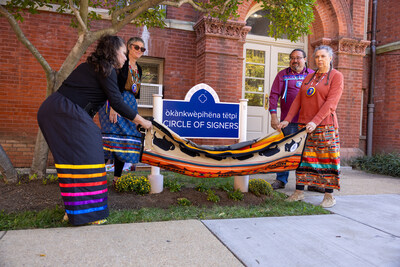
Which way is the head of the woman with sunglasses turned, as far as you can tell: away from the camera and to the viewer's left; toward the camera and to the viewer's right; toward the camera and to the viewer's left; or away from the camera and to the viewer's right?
toward the camera and to the viewer's right

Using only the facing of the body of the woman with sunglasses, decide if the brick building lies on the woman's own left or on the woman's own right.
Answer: on the woman's own left

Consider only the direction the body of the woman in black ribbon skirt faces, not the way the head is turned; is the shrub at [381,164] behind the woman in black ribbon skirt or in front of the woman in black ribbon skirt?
in front

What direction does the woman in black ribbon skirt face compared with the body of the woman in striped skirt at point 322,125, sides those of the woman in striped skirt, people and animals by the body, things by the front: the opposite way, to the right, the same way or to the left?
the opposite way

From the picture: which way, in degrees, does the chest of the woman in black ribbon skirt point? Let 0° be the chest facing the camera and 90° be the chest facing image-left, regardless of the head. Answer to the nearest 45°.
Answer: approximately 270°

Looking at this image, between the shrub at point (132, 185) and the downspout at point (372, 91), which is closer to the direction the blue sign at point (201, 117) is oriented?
the shrub

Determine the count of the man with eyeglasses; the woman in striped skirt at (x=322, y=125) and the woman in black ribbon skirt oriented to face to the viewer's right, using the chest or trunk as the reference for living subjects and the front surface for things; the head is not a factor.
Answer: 1

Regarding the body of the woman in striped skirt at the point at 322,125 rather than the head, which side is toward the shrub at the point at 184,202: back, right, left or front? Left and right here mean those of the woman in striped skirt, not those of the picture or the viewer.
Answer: front

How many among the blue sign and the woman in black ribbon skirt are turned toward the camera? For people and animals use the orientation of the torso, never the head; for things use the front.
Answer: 1

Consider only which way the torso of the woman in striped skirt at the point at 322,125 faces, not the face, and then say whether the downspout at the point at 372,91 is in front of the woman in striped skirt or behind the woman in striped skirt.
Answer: behind

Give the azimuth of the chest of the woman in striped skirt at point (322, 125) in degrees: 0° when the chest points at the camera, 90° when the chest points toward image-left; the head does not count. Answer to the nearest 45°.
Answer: approximately 45°

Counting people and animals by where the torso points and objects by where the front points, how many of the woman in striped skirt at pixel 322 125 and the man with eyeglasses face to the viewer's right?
0

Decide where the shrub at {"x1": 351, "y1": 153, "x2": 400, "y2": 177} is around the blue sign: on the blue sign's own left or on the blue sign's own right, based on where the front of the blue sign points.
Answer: on the blue sign's own left
